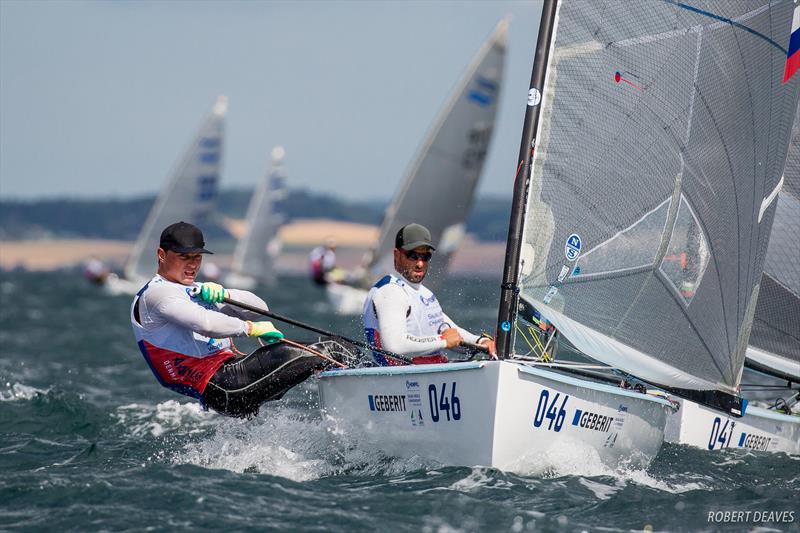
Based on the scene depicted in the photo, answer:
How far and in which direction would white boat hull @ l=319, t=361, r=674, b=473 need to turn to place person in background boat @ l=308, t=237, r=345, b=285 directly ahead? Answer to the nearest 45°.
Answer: approximately 180°

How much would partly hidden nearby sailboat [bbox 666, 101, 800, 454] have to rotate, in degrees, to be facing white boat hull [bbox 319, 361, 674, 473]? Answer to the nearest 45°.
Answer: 0° — it already faces it

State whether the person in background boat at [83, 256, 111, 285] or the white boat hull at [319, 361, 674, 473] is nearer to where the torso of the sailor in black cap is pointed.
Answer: the white boat hull
